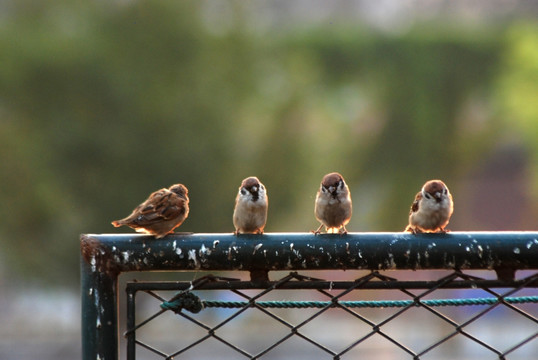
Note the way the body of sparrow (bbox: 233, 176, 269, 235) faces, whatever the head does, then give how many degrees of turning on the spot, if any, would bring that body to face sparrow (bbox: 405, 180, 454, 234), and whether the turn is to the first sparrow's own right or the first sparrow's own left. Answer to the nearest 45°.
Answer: approximately 90° to the first sparrow's own left

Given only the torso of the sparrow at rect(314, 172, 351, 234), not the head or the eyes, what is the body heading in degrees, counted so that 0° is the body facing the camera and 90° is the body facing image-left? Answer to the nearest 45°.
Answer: approximately 0°

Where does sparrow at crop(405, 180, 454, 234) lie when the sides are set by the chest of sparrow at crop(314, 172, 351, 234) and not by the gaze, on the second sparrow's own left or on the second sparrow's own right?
on the second sparrow's own left

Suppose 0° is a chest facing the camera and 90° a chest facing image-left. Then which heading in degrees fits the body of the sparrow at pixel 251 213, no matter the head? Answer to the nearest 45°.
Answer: approximately 0°

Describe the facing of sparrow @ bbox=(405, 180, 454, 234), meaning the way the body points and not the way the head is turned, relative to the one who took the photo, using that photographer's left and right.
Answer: facing the viewer and to the right of the viewer

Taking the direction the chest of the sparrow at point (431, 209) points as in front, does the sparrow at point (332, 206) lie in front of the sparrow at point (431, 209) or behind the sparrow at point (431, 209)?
behind

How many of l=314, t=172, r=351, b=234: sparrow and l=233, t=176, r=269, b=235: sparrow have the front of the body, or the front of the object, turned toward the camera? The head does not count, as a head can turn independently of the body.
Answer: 2
